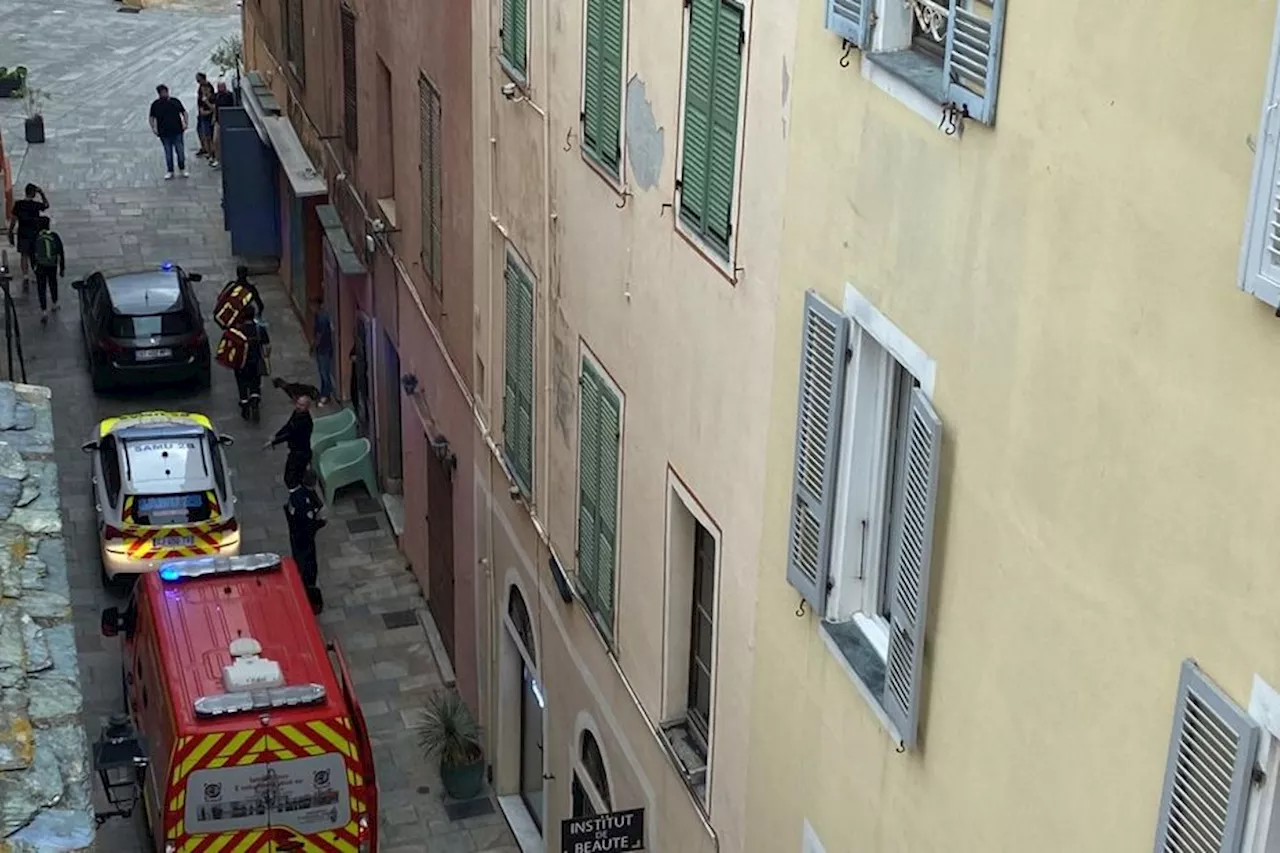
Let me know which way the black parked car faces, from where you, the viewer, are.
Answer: facing away from the viewer

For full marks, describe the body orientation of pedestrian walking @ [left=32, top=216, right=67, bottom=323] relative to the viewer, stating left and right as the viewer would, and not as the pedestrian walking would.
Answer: facing away from the viewer

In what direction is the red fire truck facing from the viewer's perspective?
away from the camera

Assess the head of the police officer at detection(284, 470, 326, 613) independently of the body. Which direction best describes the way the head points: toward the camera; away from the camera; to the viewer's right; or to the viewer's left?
away from the camera

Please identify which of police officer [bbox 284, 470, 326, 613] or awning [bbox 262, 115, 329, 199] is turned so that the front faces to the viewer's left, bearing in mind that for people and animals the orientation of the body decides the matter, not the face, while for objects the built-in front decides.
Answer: the awning

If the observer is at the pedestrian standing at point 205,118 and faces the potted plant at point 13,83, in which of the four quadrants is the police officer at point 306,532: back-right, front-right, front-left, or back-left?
back-left

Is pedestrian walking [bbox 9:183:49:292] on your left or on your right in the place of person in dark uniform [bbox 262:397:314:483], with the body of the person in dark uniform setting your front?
on your right

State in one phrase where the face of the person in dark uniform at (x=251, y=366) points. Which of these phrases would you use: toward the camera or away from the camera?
away from the camera

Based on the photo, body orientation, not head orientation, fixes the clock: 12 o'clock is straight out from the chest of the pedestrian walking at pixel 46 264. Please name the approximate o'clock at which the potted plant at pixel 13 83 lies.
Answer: The potted plant is roughly at 12 o'clock from the pedestrian walking.

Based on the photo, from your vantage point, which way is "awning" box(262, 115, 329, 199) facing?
to the viewer's left
